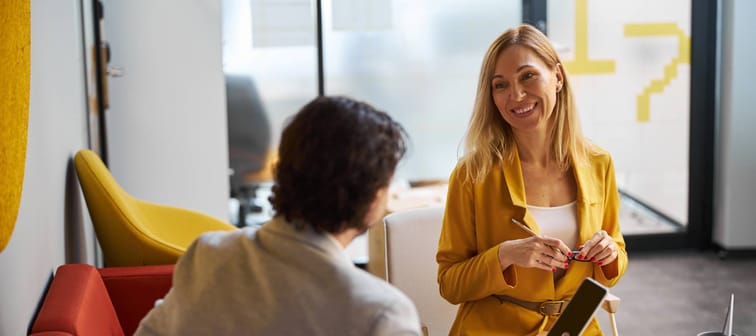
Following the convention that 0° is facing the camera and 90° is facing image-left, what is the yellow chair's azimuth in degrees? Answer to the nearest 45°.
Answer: approximately 315°

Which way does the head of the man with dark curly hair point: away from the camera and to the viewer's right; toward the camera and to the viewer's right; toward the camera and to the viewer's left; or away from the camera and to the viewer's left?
away from the camera and to the viewer's right

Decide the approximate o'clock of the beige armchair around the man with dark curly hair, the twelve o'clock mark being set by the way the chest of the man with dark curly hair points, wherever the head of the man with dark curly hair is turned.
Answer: The beige armchair is roughly at 11 o'clock from the man with dark curly hair.

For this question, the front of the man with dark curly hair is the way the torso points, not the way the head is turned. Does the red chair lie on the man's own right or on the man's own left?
on the man's own left

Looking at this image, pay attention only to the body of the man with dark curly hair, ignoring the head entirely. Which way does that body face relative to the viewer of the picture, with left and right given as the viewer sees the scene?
facing away from the viewer and to the right of the viewer

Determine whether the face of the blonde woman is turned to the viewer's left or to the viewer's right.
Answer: to the viewer's left

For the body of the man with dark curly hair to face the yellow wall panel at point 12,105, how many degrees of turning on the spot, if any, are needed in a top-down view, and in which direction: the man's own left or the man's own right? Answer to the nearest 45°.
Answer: approximately 90° to the man's own left

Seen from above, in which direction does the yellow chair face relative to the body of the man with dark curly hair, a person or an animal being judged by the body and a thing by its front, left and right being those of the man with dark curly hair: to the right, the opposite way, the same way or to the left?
to the right

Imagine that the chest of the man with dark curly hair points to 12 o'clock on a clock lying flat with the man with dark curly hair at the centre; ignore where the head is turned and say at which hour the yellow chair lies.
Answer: The yellow chair is roughly at 10 o'clock from the man with dark curly hair.

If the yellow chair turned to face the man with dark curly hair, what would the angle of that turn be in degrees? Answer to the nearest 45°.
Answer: approximately 45° to its right
